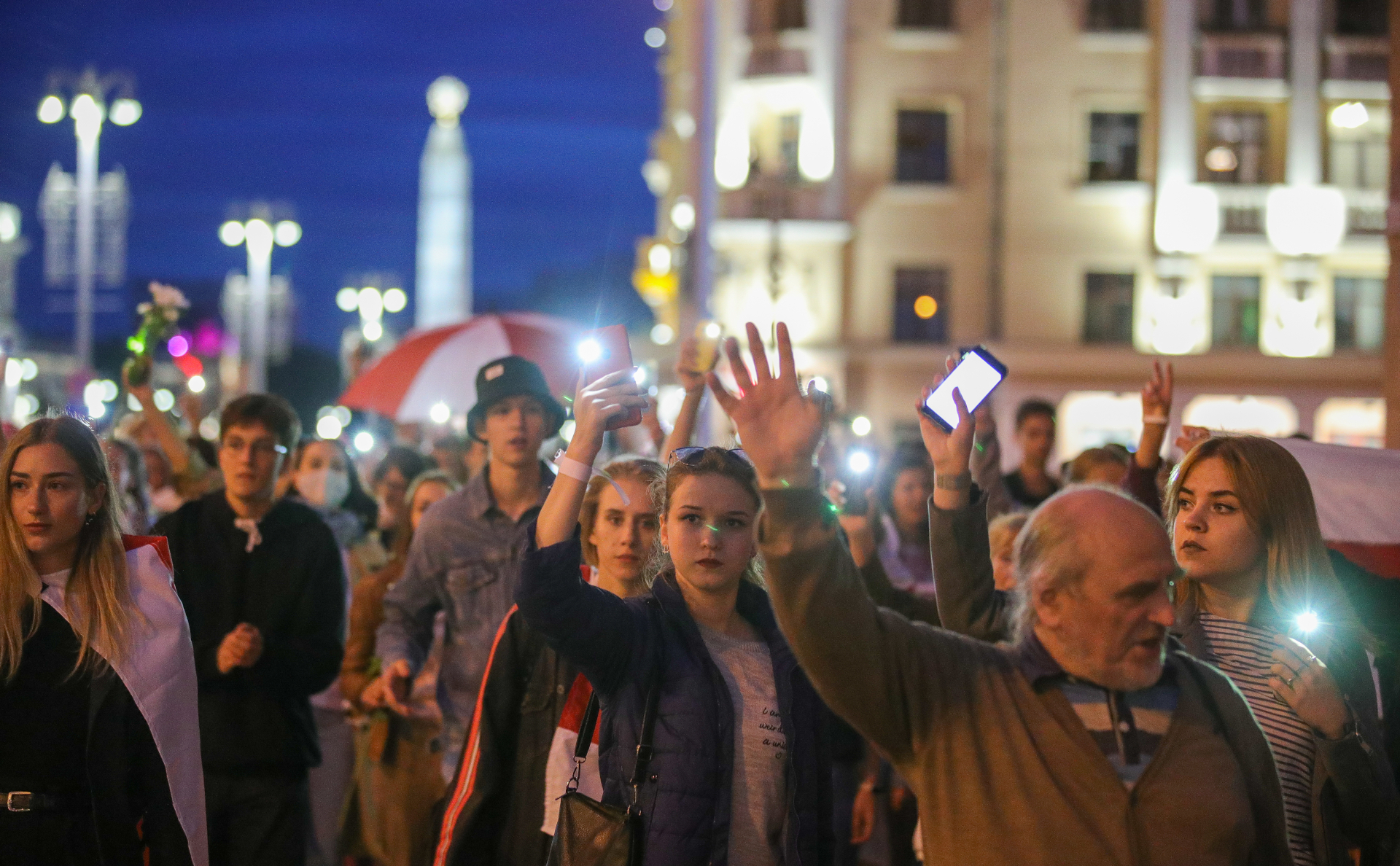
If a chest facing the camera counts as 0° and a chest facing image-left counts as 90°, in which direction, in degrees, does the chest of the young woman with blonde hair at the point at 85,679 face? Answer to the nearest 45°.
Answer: approximately 45°

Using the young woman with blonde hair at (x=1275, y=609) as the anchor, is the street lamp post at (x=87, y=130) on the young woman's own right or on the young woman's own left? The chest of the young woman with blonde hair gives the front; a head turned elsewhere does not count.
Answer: on the young woman's own right

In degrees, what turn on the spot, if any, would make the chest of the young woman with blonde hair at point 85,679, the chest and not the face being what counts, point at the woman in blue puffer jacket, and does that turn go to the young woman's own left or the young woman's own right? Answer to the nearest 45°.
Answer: approximately 90° to the young woman's own left

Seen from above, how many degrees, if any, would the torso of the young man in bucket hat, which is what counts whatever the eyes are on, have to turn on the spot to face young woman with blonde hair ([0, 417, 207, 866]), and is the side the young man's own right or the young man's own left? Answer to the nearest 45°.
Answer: approximately 45° to the young man's own right

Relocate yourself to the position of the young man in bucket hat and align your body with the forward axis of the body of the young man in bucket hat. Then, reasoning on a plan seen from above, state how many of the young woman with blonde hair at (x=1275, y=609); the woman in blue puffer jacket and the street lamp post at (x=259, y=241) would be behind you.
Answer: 1

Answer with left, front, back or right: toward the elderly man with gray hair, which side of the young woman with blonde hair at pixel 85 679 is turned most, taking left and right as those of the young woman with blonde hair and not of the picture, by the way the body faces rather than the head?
left

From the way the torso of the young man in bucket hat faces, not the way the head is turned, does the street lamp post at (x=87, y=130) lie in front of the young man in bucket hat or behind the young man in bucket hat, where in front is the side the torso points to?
behind

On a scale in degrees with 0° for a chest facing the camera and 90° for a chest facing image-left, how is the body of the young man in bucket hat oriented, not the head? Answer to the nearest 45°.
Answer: approximately 0°

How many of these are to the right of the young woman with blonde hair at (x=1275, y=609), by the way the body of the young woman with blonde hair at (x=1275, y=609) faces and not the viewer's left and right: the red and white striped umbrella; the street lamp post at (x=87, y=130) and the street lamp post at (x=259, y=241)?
3

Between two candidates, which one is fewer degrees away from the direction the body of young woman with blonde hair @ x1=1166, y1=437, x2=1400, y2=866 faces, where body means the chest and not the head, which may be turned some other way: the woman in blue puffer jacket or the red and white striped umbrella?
the woman in blue puffer jacket
